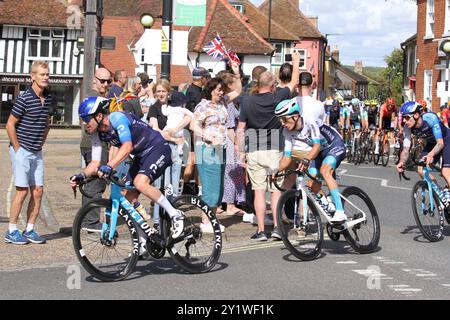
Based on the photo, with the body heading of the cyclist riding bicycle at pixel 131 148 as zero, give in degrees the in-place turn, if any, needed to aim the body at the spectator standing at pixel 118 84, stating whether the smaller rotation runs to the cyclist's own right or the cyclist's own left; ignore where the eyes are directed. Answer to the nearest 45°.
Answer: approximately 135° to the cyclist's own right

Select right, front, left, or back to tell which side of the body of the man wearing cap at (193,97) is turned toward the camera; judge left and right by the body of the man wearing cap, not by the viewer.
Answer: right

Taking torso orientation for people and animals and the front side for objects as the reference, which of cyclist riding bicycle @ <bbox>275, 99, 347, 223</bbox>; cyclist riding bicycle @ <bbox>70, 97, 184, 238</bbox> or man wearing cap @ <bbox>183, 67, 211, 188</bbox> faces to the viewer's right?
the man wearing cap

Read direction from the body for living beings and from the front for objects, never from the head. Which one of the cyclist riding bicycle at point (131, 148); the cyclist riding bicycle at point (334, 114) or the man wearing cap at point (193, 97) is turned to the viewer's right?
the man wearing cap

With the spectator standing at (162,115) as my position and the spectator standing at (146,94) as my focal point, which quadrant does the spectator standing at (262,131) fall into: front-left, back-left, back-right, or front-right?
back-right

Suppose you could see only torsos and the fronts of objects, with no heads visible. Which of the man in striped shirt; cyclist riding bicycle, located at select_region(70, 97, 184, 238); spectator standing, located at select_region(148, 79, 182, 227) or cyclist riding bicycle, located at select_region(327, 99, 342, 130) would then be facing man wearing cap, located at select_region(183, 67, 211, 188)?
cyclist riding bicycle, located at select_region(327, 99, 342, 130)
